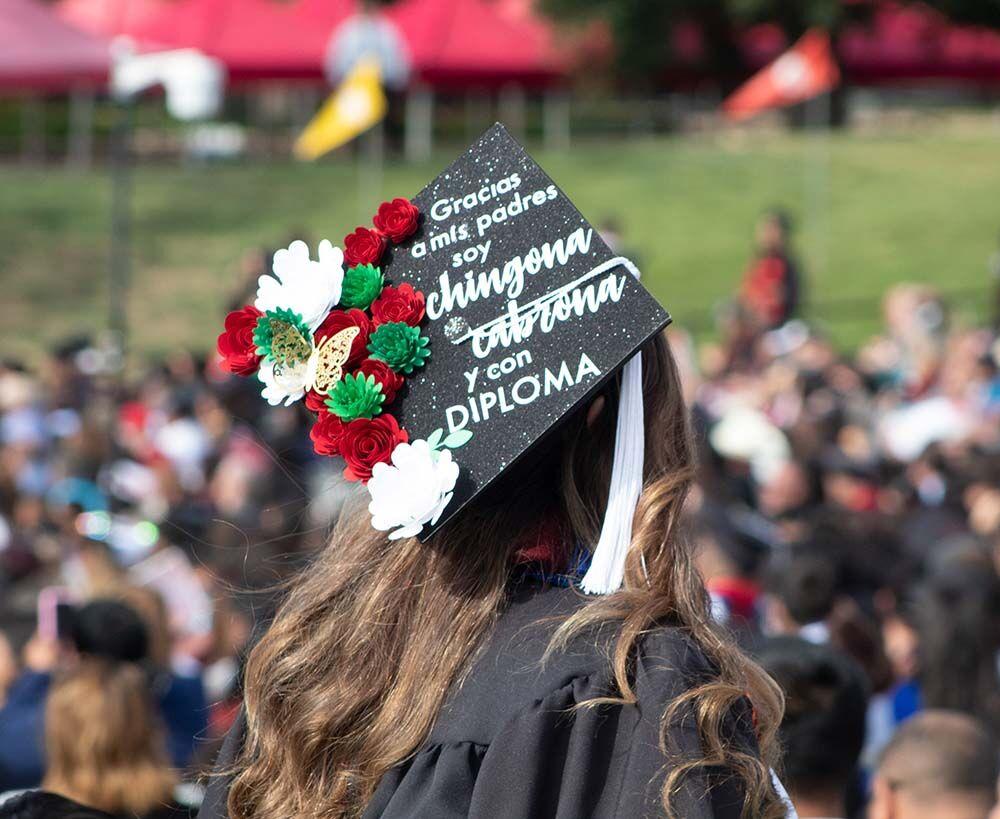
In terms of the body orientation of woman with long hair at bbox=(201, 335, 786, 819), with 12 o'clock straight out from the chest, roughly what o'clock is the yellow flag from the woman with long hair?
The yellow flag is roughly at 12 o'clock from the woman with long hair.

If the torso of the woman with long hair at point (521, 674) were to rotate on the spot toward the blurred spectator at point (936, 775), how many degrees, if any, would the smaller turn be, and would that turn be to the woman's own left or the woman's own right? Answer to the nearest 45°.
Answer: approximately 45° to the woman's own right

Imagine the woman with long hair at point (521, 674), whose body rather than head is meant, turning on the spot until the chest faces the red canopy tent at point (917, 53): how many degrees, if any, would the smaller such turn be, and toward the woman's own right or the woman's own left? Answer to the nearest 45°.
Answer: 0° — they already face it

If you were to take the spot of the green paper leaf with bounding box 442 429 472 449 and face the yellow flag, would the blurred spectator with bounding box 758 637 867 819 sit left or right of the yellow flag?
right

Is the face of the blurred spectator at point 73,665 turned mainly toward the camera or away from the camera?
away from the camera

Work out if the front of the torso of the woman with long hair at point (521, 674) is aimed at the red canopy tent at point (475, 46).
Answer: yes

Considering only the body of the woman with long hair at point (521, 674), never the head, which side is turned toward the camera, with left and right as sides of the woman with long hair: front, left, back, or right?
back

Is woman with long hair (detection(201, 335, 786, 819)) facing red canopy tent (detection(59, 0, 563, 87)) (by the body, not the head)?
yes

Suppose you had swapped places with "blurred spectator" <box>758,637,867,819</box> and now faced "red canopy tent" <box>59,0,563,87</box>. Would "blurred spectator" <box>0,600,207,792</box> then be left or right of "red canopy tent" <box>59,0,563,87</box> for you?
left

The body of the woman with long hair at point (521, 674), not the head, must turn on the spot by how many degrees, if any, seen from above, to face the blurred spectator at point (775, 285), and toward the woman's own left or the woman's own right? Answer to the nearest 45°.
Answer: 0° — they already face them
